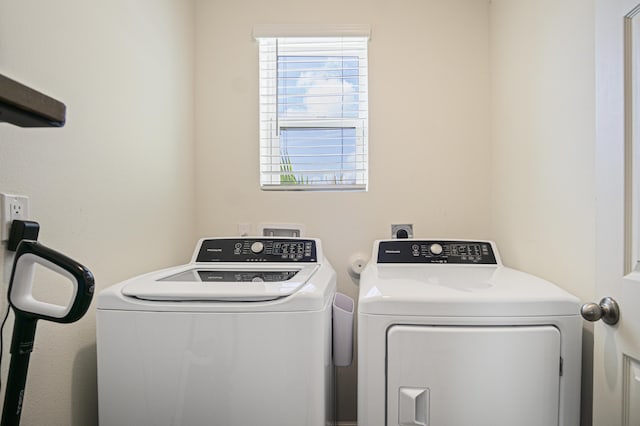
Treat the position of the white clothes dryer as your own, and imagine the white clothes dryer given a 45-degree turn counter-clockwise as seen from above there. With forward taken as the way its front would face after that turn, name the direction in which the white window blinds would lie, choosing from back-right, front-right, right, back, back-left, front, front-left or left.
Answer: back

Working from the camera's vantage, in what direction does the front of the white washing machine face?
facing the viewer

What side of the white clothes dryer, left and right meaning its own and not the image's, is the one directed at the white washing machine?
right

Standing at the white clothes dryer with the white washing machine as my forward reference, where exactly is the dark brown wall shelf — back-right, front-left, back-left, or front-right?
front-left

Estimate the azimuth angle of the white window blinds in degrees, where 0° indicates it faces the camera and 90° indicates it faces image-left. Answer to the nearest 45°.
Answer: approximately 0°

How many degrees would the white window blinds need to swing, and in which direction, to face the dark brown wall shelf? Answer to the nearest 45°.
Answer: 0° — it already faces it

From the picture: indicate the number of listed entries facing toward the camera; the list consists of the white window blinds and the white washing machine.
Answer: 2

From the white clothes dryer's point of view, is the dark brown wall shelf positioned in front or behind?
in front

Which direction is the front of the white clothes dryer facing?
toward the camera

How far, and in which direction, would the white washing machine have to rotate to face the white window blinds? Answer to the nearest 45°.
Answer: approximately 135° to its left

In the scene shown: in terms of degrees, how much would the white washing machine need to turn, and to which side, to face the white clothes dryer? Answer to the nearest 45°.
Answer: approximately 90° to its left
